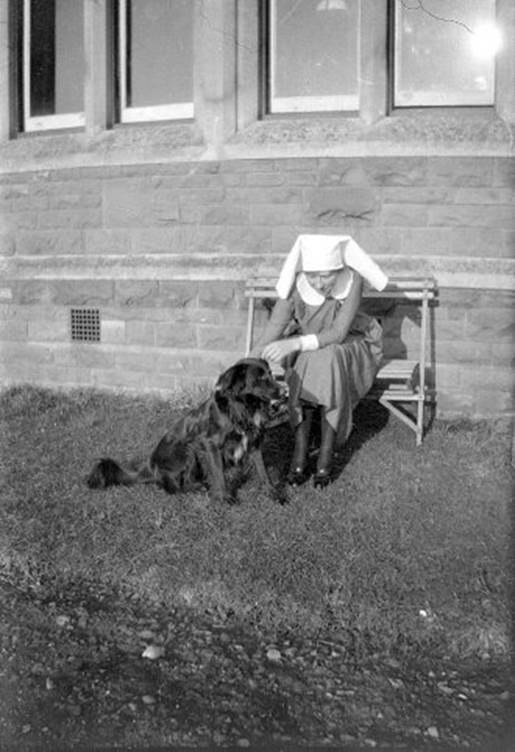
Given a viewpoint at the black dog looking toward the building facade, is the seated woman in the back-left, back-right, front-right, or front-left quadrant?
front-right

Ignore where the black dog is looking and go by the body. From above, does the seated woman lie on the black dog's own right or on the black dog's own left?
on the black dog's own left

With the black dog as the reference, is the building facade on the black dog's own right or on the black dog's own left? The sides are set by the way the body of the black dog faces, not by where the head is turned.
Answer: on the black dog's own left

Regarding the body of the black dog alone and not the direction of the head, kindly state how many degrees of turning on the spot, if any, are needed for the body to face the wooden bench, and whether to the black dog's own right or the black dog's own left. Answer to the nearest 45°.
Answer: approximately 90° to the black dog's own left

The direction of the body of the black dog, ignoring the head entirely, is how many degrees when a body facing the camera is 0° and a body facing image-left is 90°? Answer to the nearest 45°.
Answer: approximately 315°
